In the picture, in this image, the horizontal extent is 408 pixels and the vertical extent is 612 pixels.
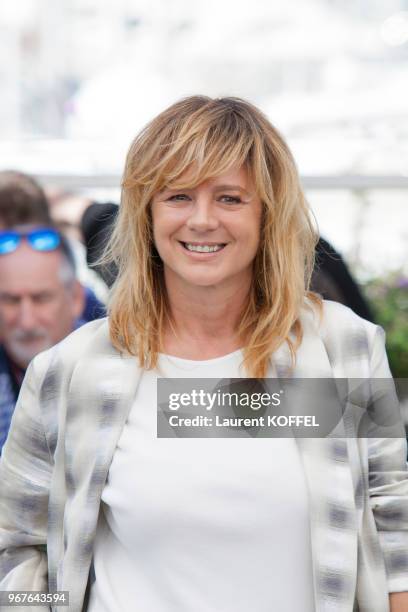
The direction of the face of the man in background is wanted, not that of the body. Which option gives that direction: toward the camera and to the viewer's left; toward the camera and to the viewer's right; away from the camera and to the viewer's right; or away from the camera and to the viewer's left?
toward the camera and to the viewer's left

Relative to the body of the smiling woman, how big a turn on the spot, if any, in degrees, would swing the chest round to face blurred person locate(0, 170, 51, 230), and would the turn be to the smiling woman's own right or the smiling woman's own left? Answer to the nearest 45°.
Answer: approximately 180°

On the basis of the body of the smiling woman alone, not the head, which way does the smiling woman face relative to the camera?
toward the camera

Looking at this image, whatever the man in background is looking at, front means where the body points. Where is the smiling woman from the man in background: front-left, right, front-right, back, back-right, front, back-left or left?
front-left

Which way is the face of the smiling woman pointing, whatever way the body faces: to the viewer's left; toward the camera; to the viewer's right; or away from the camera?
toward the camera

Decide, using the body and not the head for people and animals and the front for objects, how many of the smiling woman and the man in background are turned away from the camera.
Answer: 0

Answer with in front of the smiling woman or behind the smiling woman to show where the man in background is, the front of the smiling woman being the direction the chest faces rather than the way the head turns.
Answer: behind
